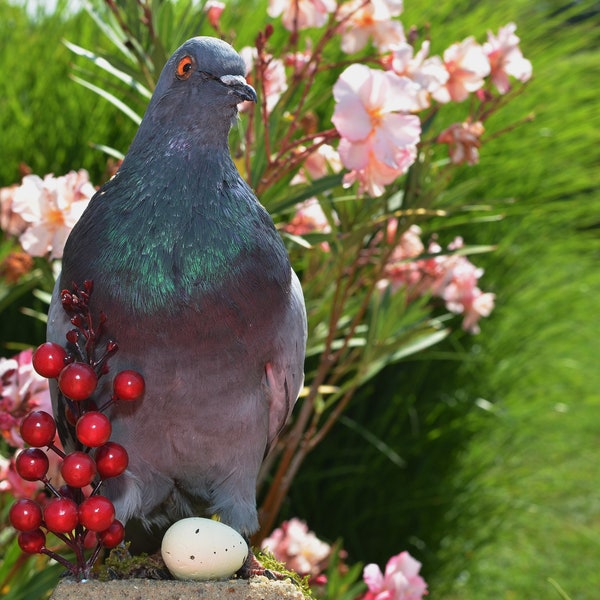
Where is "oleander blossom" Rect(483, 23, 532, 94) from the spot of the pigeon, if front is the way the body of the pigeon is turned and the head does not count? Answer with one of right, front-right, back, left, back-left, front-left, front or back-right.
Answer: back-left

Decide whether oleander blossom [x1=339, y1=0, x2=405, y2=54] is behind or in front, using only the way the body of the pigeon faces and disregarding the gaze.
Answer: behind

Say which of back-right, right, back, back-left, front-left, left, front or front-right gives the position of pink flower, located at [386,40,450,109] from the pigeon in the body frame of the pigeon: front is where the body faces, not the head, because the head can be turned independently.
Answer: back-left

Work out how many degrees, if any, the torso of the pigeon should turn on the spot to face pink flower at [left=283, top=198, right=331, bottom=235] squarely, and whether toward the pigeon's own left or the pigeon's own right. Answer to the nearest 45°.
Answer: approximately 180°

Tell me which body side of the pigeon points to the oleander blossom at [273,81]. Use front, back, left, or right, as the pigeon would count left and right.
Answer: back

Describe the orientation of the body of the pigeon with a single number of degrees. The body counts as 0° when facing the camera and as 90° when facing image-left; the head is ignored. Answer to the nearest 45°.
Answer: approximately 0°
